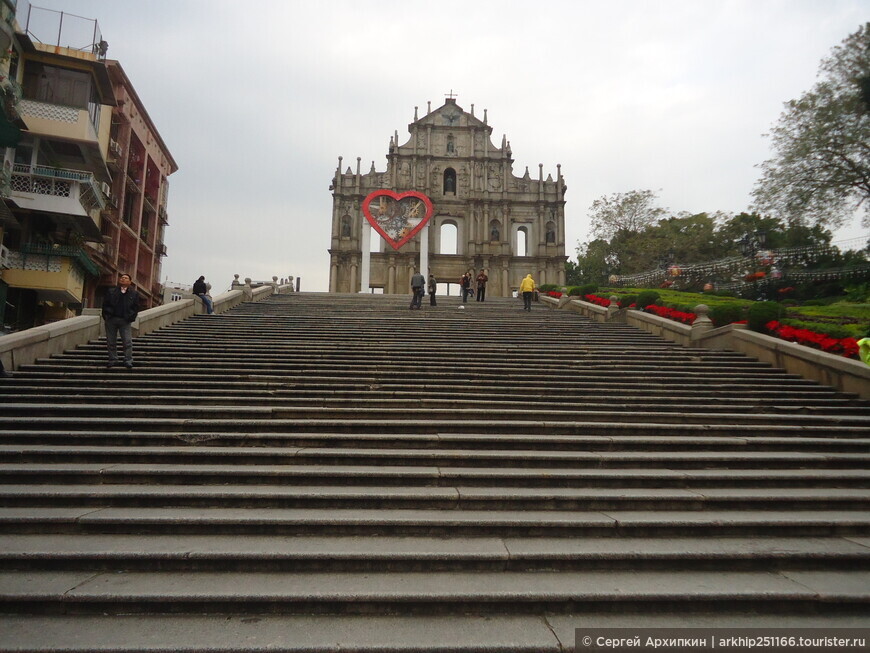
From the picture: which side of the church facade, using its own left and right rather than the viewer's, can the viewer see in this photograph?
front

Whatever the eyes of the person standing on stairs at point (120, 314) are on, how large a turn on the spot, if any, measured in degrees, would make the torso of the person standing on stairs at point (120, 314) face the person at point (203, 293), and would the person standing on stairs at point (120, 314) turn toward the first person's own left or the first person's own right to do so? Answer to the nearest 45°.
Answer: approximately 180°

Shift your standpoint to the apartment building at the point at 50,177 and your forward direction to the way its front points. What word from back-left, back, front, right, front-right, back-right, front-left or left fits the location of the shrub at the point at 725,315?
front

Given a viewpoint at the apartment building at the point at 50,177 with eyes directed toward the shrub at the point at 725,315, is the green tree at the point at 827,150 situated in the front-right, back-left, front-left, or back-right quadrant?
front-left

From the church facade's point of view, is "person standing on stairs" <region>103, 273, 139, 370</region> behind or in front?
in front

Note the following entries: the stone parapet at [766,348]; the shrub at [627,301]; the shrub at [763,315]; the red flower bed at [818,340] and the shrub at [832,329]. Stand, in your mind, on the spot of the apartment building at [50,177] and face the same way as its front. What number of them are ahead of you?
5

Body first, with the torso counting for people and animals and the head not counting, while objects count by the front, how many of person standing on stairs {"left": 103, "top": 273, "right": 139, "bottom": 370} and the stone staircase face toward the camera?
2

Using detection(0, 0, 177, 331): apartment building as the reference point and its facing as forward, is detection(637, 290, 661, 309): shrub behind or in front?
in front

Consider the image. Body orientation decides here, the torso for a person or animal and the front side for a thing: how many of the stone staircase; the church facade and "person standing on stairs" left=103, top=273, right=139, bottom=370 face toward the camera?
3

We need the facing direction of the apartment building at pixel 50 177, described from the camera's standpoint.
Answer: facing the viewer and to the right of the viewer

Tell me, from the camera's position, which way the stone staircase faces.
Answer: facing the viewer
